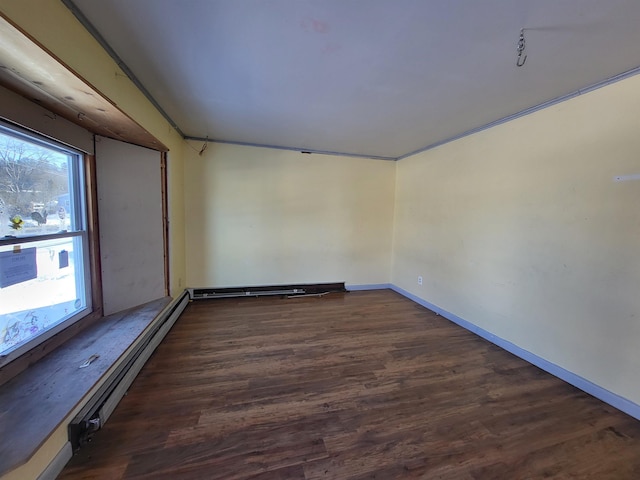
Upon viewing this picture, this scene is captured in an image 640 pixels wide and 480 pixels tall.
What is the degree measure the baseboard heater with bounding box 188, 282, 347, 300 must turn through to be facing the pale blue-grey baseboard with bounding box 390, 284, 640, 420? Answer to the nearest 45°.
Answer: approximately 45° to its left

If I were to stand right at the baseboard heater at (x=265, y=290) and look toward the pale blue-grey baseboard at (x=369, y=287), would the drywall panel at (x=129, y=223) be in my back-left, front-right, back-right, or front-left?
back-right

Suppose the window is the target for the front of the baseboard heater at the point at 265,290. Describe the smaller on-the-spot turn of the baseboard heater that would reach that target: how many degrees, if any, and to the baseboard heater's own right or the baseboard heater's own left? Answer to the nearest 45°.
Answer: approximately 45° to the baseboard heater's own right

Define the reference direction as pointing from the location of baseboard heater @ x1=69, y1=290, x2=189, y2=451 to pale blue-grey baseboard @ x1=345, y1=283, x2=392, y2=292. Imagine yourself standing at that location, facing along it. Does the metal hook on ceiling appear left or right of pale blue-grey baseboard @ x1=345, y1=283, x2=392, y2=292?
right

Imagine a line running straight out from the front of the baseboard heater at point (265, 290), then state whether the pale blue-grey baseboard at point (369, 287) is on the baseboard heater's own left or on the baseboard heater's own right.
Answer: on the baseboard heater's own left

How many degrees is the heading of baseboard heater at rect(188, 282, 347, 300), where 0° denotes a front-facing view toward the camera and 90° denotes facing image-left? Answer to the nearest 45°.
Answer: approximately 0°

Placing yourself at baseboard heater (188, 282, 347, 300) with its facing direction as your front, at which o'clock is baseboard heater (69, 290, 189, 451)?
baseboard heater (69, 290, 189, 451) is roughly at 1 o'clock from baseboard heater (188, 282, 347, 300).

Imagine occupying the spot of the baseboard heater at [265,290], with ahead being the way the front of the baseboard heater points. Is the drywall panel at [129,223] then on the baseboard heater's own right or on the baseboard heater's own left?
on the baseboard heater's own right
